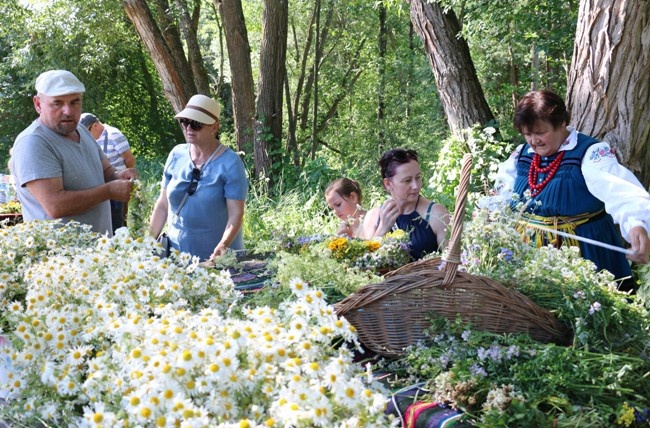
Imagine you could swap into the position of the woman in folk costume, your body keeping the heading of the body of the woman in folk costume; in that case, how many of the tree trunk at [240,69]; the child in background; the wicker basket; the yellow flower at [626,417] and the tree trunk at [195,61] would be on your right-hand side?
3

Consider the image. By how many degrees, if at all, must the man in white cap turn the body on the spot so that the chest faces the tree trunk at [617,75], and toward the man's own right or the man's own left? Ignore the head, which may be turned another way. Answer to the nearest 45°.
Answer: approximately 45° to the man's own left

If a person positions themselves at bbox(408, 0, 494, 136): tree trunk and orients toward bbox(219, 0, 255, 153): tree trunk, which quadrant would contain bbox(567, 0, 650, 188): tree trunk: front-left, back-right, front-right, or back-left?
back-left

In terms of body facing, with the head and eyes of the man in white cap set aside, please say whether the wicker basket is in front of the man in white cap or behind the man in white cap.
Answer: in front

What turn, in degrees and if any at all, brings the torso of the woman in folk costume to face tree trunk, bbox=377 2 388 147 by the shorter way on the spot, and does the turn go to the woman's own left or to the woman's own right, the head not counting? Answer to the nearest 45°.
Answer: approximately 135° to the woman's own right

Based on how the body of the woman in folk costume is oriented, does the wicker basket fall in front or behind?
in front

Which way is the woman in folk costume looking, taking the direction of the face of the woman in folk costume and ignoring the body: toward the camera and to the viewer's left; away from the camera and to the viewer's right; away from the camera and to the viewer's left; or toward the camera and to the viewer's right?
toward the camera and to the viewer's left

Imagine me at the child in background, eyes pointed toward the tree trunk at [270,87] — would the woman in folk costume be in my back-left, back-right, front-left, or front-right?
back-right

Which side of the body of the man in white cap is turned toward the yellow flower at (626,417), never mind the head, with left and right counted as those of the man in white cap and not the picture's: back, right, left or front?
front

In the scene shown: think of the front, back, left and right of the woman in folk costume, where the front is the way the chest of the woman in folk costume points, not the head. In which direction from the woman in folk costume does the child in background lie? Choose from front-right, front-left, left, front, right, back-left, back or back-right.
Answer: right

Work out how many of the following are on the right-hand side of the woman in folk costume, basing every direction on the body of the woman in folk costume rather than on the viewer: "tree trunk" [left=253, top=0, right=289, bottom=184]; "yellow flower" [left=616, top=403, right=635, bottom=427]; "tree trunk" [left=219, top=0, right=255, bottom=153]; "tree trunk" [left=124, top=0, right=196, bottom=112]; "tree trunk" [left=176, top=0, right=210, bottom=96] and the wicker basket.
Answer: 4

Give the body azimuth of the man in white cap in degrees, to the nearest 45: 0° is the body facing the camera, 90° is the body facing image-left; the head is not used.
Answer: approximately 315°
